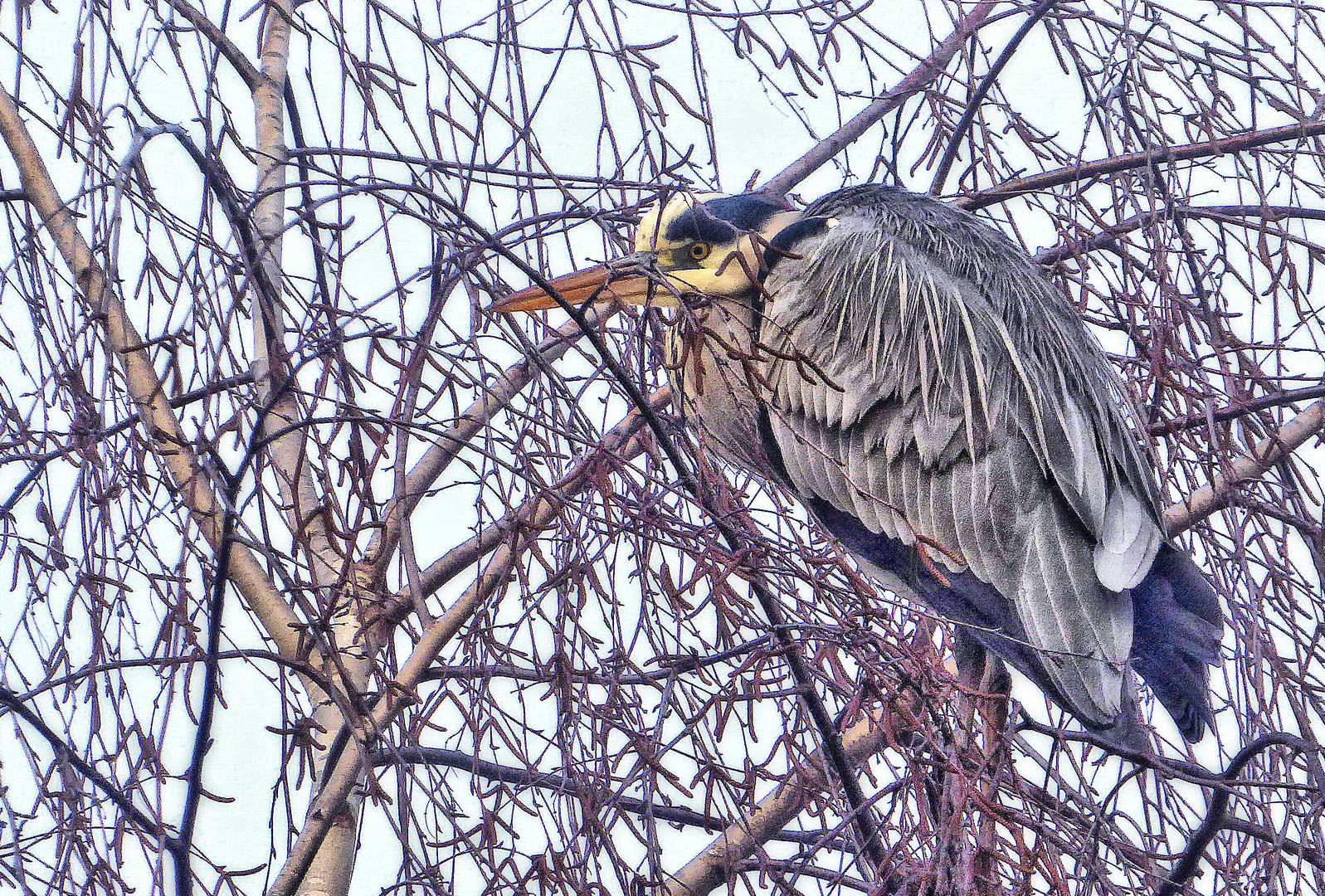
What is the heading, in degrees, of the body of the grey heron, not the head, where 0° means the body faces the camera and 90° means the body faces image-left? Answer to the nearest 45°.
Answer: approximately 90°
